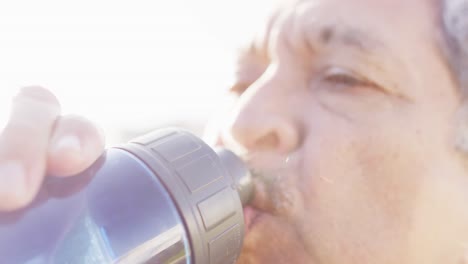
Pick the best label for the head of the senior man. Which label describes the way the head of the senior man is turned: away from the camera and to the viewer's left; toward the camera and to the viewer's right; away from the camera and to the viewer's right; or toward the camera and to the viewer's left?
toward the camera and to the viewer's left

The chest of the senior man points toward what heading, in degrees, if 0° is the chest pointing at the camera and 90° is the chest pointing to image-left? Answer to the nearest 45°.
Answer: approximately 45°
